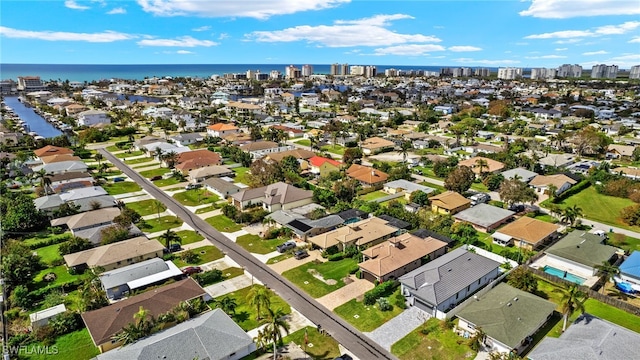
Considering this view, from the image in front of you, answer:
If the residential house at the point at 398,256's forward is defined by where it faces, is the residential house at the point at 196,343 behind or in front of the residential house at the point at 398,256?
in front

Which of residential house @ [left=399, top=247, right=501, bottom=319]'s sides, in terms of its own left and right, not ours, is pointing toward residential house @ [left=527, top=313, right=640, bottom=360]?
left

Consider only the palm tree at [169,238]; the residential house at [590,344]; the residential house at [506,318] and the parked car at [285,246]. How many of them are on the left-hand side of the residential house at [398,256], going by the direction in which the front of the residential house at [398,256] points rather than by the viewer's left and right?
2

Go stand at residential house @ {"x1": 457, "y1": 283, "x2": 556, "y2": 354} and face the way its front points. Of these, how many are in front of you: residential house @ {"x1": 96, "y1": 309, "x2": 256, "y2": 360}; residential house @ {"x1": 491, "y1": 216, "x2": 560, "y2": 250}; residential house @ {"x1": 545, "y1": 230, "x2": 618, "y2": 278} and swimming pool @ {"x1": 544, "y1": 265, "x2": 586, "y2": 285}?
1

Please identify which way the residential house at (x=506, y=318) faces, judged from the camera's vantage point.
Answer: facing the viewer and to the left of the viewer

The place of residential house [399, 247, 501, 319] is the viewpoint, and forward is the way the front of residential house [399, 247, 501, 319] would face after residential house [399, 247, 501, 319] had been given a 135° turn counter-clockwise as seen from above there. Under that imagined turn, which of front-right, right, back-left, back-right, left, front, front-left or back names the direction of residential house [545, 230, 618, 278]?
front-left

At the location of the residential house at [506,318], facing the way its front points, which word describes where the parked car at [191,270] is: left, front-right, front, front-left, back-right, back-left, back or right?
front-right

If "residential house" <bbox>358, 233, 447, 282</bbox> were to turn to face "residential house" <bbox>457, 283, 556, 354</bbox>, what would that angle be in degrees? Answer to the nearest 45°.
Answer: approximately 90° to its left

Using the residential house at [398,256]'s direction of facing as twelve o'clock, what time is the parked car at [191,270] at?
The parked car is roughly at 1 o'clock from the residential house.

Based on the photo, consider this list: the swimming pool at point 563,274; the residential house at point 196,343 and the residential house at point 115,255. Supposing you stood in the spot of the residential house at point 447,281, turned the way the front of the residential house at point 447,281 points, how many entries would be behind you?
1

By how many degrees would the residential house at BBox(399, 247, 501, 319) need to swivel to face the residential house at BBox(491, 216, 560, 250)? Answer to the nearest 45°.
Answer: approximately 180°
